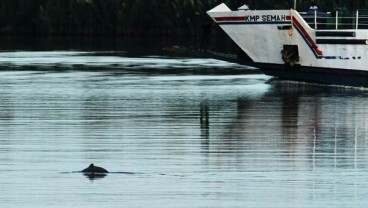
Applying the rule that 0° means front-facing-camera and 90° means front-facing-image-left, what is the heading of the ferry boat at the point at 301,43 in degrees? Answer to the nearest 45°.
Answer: approximately 90°
